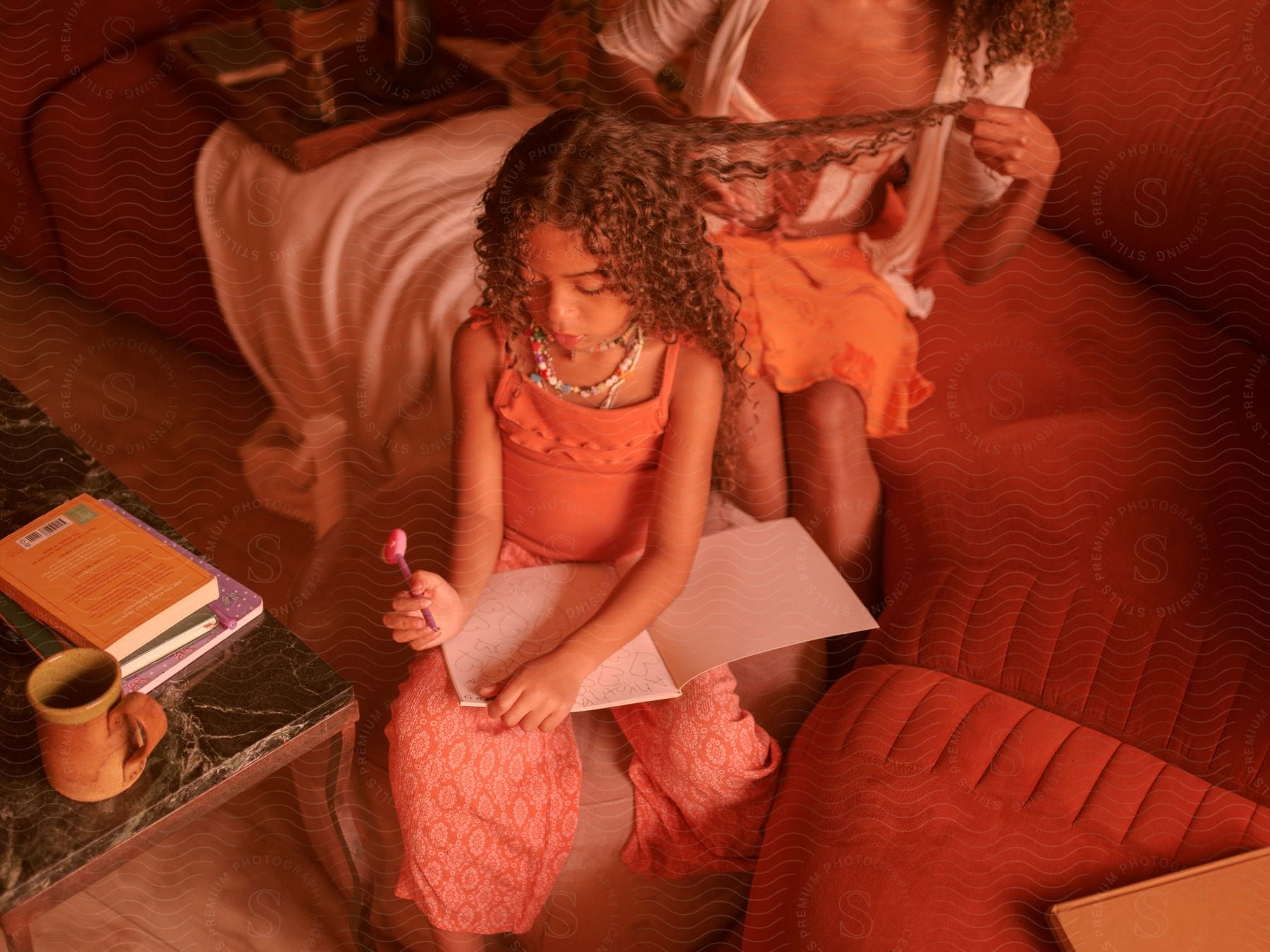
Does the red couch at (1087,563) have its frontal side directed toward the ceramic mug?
yes

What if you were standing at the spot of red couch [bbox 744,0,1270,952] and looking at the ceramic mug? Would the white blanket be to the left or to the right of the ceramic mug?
right

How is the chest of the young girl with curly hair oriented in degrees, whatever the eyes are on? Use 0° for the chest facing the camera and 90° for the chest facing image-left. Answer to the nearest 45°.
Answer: approximately 0°

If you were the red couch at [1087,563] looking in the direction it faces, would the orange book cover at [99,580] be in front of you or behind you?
in front

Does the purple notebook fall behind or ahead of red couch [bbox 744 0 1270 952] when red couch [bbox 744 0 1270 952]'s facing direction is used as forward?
ahead

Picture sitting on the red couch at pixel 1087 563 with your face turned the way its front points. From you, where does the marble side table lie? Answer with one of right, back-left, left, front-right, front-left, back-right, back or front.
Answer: front

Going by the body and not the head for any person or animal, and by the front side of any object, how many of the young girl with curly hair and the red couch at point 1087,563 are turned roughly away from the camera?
0

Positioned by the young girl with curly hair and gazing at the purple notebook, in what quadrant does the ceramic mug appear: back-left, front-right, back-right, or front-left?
front-left

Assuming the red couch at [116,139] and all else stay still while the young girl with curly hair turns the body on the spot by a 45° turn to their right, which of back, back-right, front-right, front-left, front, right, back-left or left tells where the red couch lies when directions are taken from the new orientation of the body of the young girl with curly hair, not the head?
right

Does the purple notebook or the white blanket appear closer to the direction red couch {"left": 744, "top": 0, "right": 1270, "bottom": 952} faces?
the purple notebook

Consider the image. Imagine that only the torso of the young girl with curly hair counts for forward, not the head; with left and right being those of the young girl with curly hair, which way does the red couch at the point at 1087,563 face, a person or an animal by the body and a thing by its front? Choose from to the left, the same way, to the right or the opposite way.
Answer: to the right

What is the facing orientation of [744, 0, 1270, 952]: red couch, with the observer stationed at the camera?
facing the viewer and to the left of the viewer
